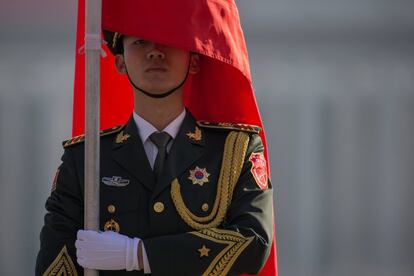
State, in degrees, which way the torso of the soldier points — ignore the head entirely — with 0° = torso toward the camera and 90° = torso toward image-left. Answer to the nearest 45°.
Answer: approximately 0°
